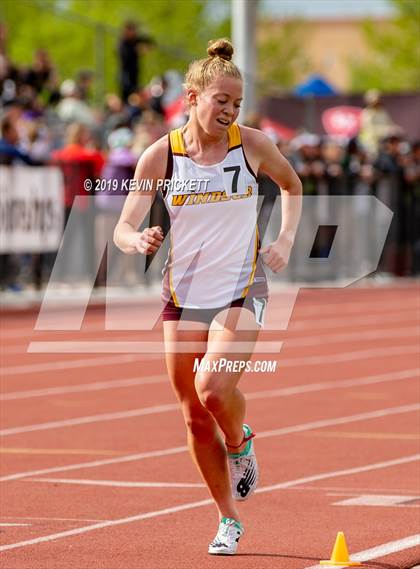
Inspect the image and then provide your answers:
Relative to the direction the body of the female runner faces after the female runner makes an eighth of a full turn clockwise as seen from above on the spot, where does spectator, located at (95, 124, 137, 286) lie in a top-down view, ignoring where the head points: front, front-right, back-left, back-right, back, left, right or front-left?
back-right

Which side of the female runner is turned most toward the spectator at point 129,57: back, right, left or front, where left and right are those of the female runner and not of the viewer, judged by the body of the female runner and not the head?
back

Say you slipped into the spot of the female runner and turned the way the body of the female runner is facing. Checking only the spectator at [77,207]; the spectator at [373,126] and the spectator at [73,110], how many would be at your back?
3

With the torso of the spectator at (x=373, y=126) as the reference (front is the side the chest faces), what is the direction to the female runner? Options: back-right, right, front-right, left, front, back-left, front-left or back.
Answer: front

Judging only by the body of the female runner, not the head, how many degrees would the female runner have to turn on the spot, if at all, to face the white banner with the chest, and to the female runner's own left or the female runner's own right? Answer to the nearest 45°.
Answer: approximately 180°

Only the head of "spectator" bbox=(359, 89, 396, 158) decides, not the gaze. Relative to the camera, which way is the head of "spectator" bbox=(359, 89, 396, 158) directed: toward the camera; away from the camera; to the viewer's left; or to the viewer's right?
toward the camera

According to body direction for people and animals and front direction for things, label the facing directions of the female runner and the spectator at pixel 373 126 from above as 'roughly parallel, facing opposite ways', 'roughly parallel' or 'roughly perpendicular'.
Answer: roughly parallel

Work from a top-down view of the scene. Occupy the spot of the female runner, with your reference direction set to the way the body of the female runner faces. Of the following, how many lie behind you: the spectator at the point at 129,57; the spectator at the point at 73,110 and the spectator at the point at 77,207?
3

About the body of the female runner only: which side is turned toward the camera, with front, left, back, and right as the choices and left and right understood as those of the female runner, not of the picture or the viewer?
front

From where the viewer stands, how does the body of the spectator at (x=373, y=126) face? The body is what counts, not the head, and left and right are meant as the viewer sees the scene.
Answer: facing the viewer

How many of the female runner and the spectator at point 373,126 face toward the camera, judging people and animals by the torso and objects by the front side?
2
